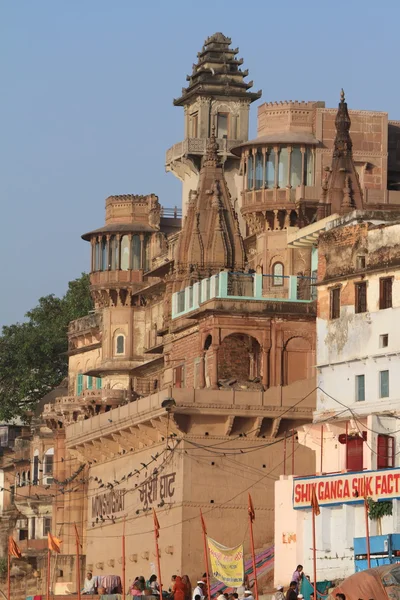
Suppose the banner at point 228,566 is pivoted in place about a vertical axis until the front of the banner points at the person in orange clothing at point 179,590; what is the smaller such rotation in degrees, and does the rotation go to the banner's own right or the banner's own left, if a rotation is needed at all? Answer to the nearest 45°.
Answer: approximately 135° to the banner's own right

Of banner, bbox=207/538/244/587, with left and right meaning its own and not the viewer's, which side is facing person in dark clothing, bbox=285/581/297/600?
left

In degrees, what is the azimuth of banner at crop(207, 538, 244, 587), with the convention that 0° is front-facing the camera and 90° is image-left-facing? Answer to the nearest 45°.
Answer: approximately 0°

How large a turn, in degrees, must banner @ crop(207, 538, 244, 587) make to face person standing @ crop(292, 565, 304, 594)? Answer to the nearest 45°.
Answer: approximately 135° to its left
